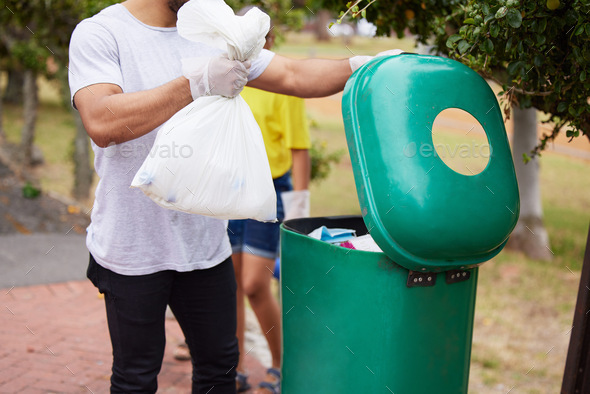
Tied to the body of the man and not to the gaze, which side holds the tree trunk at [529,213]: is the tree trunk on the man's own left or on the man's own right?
on the man's own left

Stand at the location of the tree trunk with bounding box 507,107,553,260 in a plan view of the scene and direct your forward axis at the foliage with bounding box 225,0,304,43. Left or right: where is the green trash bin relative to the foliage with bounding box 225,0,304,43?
left

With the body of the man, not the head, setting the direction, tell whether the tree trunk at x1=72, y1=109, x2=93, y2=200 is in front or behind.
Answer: behind

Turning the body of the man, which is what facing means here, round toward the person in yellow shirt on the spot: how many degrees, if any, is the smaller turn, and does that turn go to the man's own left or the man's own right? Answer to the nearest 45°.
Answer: approximately 90° to the man's own left

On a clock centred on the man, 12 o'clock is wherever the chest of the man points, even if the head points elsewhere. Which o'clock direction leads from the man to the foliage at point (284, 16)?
The foliage is roughly at 8 o'clock from the man.

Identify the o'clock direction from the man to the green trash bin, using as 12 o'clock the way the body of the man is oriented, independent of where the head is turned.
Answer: The green trash bin is roughly at 11 o'clock from the man.

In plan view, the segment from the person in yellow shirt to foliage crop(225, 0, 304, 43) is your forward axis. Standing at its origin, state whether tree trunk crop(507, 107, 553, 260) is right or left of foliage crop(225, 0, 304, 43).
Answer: right

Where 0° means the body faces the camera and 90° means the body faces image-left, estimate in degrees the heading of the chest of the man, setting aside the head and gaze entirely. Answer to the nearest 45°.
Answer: approximately 315°
